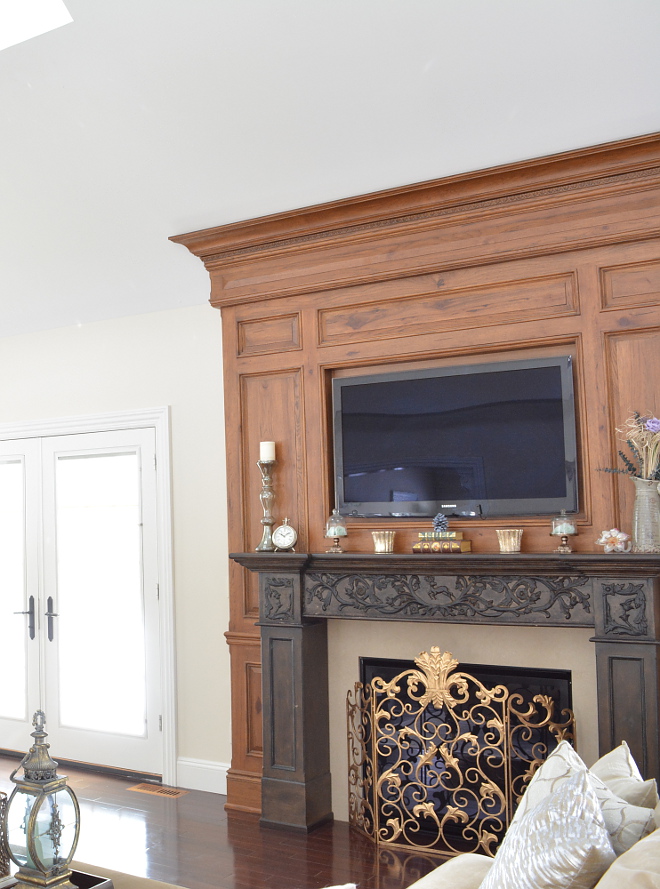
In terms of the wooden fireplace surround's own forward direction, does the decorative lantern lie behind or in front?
in front

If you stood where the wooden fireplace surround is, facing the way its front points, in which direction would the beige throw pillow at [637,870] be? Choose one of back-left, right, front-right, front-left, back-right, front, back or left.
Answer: front-left

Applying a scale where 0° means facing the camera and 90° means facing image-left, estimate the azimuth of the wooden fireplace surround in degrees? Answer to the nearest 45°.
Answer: approximately 45°

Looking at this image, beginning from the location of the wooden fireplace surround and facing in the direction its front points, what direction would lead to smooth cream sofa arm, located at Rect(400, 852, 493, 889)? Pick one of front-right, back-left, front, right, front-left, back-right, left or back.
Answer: front-left

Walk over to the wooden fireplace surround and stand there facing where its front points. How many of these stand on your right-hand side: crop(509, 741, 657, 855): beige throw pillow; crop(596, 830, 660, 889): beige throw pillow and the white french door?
1

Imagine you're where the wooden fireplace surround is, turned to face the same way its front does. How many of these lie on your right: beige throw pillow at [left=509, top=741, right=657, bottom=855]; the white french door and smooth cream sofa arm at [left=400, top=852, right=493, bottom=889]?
1

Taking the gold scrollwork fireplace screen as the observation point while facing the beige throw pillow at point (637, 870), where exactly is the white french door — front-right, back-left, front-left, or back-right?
back-right

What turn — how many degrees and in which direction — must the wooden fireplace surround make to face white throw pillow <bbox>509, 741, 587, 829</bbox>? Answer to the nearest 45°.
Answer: approximately 45° to its left

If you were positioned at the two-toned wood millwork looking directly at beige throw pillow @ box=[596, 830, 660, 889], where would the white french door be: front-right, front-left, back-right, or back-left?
back-right

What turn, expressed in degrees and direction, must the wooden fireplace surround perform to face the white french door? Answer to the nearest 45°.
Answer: approximately 90° to its right

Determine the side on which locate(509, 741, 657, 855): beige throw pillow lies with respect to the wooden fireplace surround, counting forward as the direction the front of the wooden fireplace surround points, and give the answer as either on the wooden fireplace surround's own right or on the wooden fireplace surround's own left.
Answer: on the wooden fireplace surround's own left
